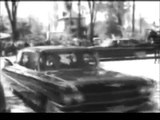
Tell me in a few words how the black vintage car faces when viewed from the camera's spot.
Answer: facing the viewer and to the right of the viewer
